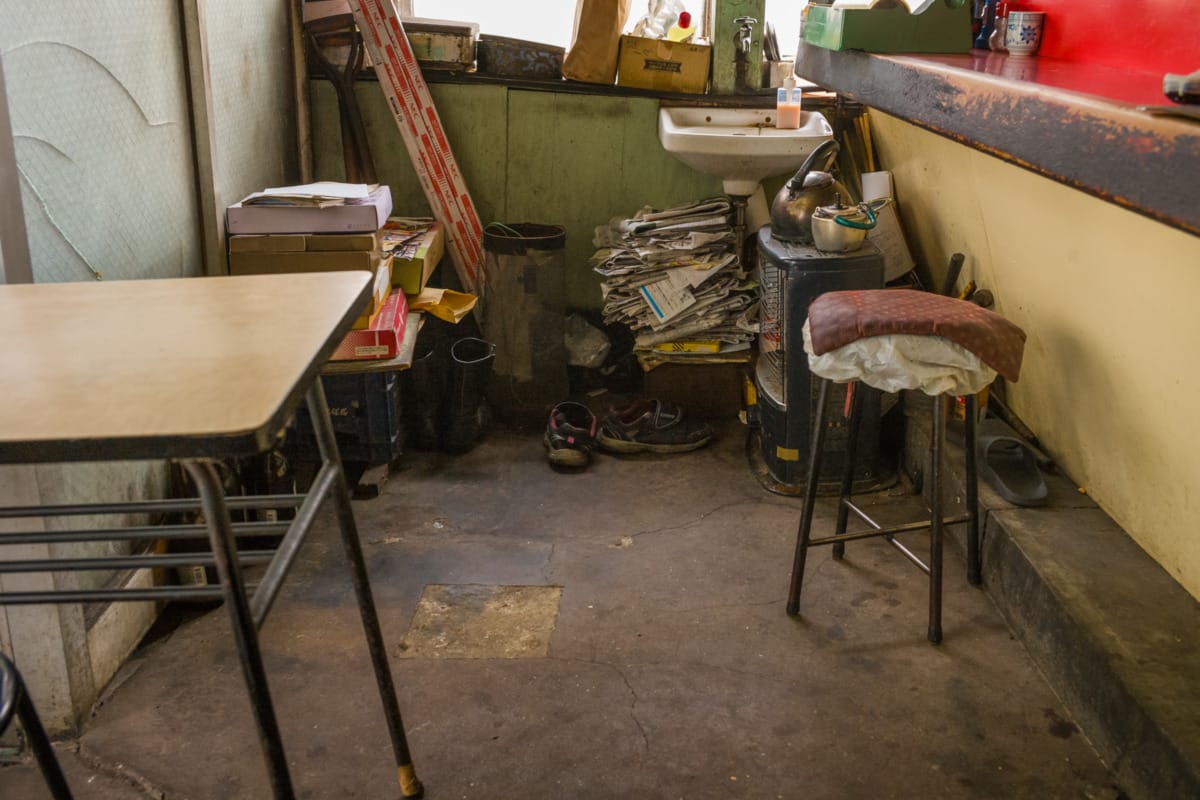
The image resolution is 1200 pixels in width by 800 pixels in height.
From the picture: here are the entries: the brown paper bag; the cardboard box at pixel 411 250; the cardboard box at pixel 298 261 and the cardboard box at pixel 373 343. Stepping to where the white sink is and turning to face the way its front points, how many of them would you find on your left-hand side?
0

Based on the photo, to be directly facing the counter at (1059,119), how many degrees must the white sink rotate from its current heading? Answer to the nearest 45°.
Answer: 0° — it already faces it

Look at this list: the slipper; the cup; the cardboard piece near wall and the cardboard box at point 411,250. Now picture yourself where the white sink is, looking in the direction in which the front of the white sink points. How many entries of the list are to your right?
1

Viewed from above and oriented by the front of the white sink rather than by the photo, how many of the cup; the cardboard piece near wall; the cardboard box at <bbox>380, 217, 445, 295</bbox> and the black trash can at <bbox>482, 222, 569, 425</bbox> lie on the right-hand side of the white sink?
2

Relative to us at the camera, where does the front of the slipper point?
facing away from the viewer and to the left of the viewer

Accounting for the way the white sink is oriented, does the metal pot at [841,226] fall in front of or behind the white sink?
in front

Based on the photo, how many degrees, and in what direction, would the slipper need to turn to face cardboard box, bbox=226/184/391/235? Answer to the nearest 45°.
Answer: approximately 45° to its left

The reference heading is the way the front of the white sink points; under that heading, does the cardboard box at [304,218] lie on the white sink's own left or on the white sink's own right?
on the white sink's own right

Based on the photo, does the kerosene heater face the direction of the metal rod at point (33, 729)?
no

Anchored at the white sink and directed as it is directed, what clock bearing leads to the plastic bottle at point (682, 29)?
The plastic bottle is roughly at 5 o'clock from the white sink.

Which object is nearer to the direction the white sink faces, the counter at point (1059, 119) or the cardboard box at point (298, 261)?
the counter

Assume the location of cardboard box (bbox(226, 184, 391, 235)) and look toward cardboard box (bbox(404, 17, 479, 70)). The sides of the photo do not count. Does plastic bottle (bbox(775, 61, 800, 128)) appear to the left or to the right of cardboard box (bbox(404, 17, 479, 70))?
right

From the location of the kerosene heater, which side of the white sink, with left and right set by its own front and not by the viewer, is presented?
front

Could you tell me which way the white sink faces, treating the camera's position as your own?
facing the viewer
